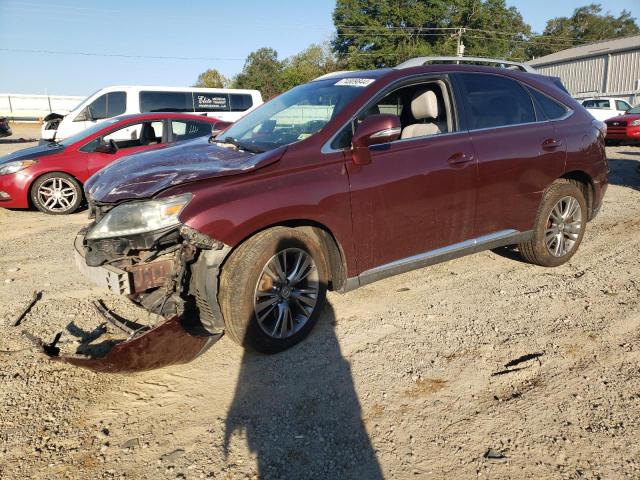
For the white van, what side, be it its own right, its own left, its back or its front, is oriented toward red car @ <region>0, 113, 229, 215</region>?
left

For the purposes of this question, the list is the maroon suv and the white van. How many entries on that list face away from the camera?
0

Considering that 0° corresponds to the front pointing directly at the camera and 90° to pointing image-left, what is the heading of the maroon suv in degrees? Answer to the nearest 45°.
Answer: approximately 45°

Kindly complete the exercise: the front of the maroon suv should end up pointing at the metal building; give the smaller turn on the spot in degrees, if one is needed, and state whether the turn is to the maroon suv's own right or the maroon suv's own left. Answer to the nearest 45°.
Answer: approximately 180°

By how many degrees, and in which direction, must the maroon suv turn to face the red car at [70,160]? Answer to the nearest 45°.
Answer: approximately 90° to its right

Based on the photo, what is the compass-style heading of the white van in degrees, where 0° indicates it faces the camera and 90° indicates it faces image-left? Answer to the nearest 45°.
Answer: approximately 90°

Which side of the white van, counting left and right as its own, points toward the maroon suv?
left

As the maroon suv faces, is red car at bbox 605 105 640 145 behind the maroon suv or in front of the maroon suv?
behind

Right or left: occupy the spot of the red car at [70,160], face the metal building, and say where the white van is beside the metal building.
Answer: left

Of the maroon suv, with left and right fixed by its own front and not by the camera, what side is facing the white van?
right
